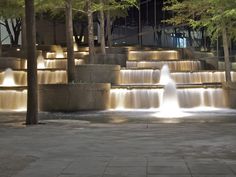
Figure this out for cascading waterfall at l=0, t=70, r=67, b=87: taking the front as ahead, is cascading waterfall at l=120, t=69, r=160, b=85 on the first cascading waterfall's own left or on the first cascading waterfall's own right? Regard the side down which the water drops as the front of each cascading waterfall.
on the first cascading waterfall's own left

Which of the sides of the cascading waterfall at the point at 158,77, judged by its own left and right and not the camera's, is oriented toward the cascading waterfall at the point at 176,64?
back

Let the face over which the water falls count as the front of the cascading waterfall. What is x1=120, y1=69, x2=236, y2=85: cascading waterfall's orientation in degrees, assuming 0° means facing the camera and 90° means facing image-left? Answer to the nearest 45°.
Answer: approximately 0°

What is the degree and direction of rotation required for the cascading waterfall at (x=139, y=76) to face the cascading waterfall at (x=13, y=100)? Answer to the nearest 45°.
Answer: approximately 45° to its right

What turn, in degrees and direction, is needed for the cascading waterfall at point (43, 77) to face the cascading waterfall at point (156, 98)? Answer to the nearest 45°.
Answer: approximately 45° to its left

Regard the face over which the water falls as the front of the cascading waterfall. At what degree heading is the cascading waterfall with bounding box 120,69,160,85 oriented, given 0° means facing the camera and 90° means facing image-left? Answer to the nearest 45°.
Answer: approximately 0°

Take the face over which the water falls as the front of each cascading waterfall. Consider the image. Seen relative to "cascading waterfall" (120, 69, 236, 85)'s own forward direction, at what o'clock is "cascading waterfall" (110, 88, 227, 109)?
"cascading waterfall" (110, 88, 227, 109) is roughly at 12 o'clock from "cascading waterfall" (120, 69, 236, 85).

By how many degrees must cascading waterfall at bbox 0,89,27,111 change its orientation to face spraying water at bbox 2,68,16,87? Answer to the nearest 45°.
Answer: approximately 180°

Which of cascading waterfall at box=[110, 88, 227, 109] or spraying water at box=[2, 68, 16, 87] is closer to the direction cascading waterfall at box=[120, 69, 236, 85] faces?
the cascading waterfall

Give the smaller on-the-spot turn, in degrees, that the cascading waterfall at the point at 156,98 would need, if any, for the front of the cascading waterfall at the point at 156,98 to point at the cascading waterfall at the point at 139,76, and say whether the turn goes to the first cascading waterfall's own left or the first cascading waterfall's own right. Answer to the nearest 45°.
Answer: approximately 180°
